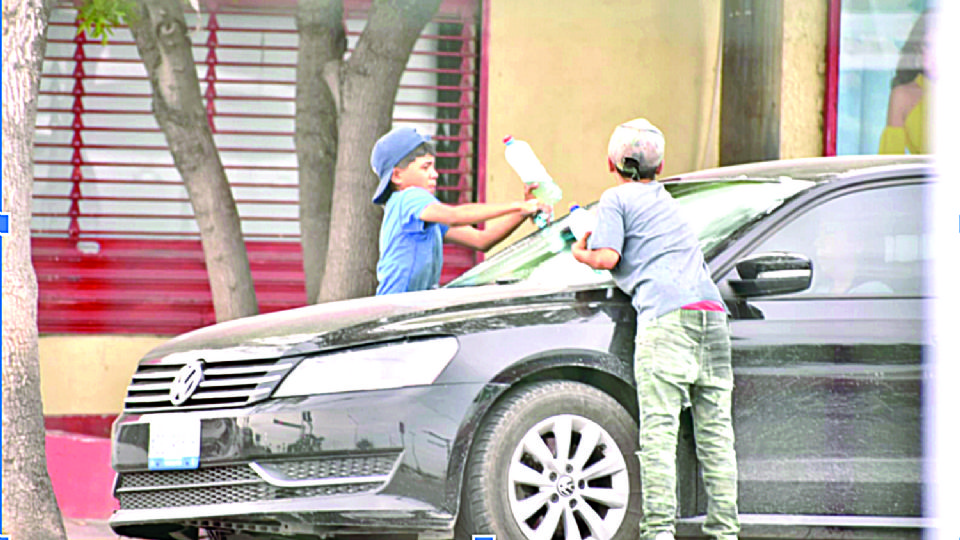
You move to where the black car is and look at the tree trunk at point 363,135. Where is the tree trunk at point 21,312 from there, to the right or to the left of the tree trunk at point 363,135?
left

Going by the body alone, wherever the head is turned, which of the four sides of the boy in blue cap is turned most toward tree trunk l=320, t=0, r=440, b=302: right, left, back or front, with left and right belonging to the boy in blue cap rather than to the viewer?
left

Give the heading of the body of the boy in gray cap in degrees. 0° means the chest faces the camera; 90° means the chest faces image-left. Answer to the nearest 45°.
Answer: approximately 135°

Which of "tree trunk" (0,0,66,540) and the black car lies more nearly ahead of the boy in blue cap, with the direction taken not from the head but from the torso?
the black car

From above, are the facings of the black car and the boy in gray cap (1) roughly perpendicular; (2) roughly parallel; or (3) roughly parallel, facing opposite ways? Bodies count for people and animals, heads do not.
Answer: roughly perpendicular

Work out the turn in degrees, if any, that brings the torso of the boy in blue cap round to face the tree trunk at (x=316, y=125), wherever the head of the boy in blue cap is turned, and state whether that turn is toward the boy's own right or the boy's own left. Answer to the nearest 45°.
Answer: approximately 90° to the boy's own left

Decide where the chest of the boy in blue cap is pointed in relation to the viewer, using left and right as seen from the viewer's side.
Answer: facing to the right of the viewer
